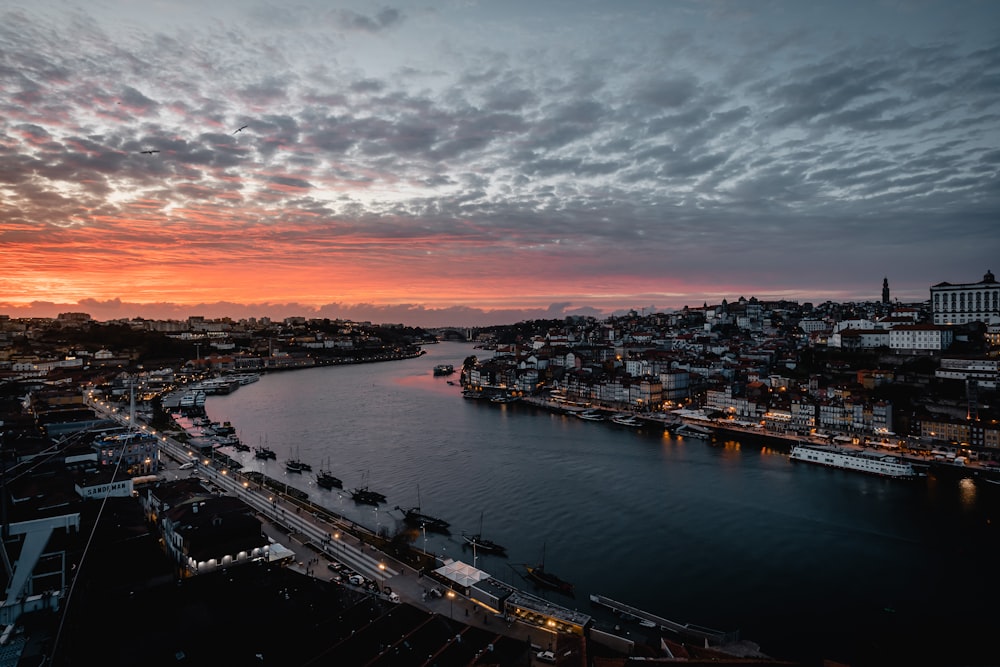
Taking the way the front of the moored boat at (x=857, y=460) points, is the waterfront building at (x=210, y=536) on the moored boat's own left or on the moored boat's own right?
on the moored boat's own right

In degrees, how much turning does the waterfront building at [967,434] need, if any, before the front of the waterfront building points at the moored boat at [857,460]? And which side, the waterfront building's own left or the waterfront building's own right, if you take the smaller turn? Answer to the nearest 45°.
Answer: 0° — it already faces it

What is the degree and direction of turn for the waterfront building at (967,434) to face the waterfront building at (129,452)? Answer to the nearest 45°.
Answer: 0° — it already faces it

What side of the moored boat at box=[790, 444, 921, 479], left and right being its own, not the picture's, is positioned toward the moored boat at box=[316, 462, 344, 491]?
right

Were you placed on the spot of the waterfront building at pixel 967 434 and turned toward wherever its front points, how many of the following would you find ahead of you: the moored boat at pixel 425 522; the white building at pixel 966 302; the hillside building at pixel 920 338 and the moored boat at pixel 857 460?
2

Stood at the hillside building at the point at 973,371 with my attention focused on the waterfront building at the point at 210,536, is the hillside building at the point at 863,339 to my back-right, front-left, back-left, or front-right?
back-right

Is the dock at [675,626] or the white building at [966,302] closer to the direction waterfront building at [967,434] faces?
the dock

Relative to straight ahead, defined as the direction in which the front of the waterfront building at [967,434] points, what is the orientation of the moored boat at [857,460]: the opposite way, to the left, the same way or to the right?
to the left

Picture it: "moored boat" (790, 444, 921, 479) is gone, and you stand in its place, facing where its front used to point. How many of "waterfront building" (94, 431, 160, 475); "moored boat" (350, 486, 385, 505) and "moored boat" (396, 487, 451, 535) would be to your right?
3

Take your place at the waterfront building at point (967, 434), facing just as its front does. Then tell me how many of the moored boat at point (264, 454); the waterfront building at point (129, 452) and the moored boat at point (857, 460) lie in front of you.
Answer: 3

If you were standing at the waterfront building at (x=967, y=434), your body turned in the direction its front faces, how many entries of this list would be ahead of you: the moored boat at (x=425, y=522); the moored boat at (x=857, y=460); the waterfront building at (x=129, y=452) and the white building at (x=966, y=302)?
3

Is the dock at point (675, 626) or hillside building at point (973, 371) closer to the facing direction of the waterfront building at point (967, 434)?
the dock

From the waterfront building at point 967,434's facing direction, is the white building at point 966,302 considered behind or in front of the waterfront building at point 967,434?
behind

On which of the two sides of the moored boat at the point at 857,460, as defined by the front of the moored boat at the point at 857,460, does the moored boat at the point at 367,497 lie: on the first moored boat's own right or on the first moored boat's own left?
on the first moored boat's own right
